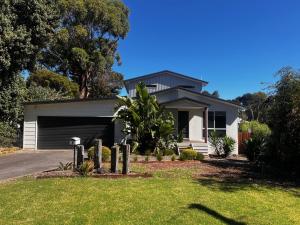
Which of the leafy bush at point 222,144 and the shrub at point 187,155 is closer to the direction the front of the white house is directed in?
the shrub

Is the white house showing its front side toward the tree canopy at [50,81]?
no

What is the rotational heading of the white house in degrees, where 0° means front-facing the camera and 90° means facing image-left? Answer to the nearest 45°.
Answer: approximately 0°

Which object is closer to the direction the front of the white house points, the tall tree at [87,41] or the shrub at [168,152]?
the shrub

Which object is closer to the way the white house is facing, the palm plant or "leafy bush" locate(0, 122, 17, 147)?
the palm plant

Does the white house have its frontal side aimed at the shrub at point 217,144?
no

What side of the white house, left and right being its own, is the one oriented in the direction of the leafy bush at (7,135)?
right

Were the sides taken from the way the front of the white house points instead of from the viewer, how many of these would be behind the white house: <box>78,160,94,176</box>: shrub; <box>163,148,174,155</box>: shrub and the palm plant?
0

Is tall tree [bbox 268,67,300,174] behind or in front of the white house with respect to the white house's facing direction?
in front

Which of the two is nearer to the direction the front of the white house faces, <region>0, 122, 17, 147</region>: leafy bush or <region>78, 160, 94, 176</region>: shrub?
the shrub

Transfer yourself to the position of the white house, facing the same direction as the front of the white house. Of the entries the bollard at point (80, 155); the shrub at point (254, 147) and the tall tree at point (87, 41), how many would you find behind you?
1

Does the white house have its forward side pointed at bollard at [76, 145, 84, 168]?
yes

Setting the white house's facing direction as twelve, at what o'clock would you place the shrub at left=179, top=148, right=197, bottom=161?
The shrub is roughly at 11 o'clock from the white house.

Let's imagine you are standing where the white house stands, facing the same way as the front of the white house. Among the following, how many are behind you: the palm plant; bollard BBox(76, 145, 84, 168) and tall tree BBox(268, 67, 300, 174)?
0

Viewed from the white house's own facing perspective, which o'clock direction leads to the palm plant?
The palm plant is roughly at 11 o'clock from the white house.

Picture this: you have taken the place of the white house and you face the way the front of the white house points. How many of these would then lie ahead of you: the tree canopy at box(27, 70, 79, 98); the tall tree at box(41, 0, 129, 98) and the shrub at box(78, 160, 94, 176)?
1

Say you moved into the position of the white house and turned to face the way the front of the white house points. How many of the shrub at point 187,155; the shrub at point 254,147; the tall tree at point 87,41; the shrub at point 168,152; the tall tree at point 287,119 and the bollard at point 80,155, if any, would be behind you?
1
